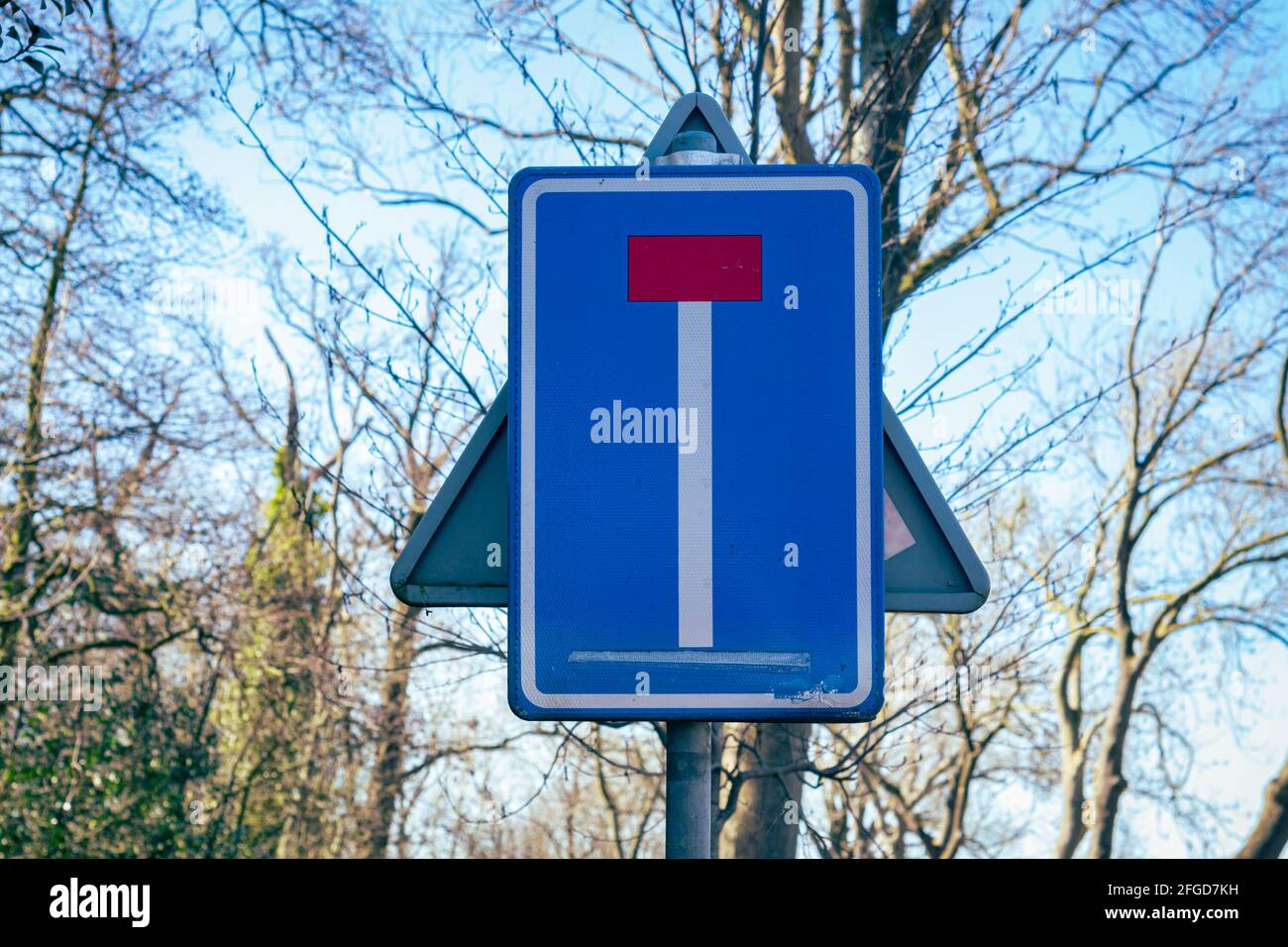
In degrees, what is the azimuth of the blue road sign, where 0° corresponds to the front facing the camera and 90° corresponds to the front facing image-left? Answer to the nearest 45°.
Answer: approximately 0°
